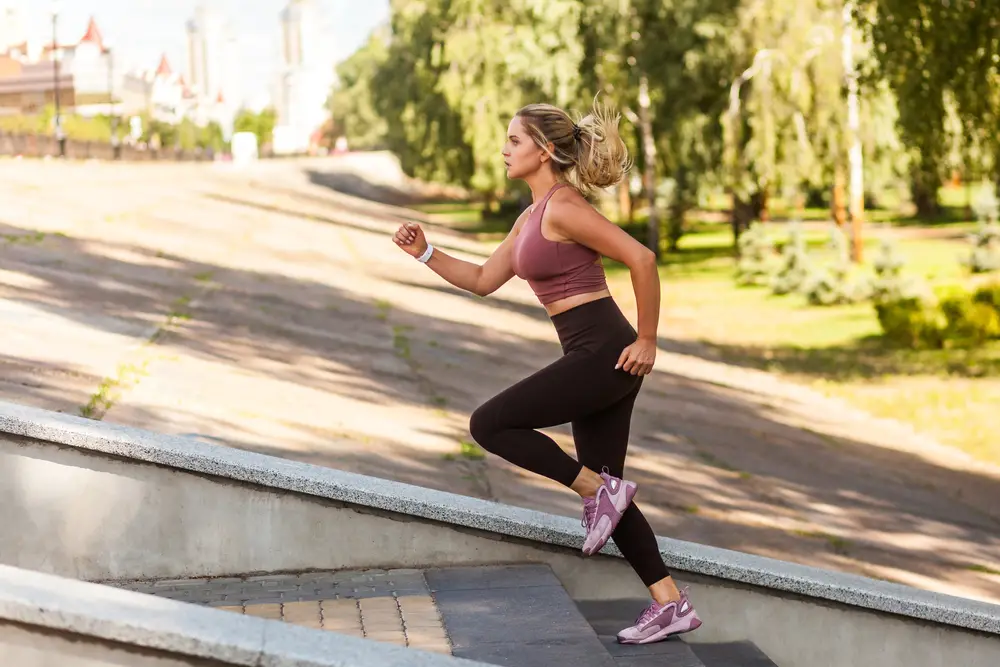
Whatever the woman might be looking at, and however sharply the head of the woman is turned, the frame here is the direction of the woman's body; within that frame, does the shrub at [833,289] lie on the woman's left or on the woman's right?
on the woman's right

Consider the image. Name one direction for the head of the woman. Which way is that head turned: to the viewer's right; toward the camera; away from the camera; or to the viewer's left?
to the viewer's left

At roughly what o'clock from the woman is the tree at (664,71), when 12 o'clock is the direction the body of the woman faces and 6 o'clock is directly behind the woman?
The tree is roughly at 3 o'clock from the woman.

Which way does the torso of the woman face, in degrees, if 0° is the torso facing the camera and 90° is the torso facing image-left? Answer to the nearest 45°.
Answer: approximately 90°

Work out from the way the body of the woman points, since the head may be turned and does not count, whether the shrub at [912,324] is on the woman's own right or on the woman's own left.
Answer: on the woman's own right

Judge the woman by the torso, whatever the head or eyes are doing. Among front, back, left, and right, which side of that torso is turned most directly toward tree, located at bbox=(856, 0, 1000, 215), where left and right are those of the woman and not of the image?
right

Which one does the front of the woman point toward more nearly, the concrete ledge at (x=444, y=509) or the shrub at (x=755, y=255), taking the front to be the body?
the concrete ledge

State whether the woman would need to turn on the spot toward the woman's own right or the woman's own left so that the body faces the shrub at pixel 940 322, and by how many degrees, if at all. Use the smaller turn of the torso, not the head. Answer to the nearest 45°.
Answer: approximately 90° to the woman's own right

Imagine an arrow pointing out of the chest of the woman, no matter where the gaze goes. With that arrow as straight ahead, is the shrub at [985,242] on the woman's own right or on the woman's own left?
on the woman's own right
